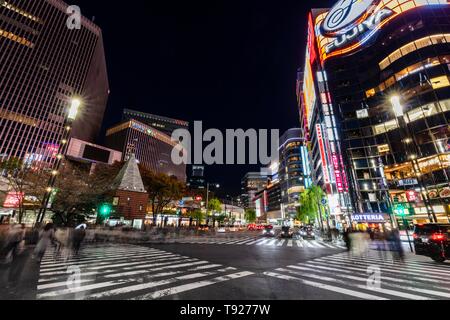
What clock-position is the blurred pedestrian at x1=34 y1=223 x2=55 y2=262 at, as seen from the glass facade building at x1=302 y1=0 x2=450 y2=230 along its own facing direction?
The blurred pedestrian is roughly at 11 o'clock from the glass facade building.

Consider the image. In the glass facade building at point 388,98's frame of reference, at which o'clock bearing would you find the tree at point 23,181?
The tree is roughly at 12 o'clock from the glass facade building.

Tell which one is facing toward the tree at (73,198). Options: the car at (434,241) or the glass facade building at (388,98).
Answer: the glass facade building

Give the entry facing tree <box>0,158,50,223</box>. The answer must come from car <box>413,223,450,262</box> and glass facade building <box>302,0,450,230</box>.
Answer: the glass facade building

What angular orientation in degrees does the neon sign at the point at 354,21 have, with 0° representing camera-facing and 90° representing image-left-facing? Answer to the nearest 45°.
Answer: approximately 45°
